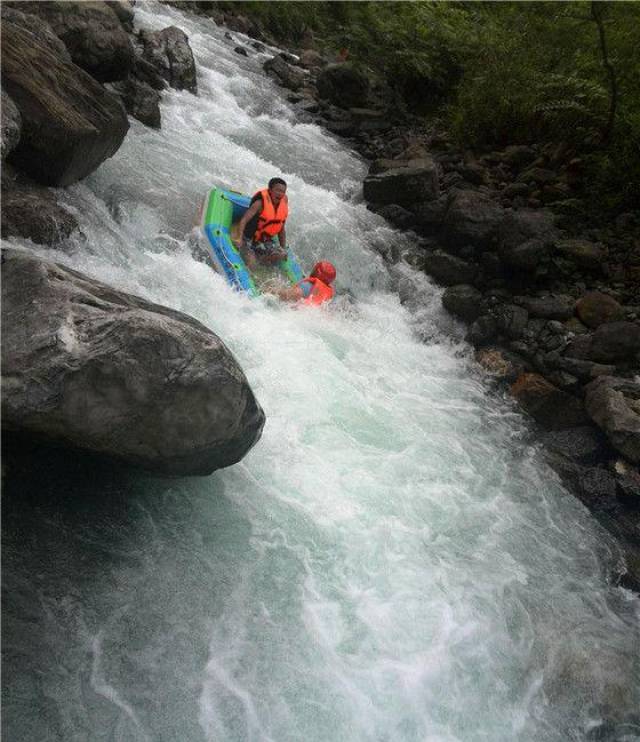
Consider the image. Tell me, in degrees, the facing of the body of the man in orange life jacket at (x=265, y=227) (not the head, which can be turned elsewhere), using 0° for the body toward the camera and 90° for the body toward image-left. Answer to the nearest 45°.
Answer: approximately 315°

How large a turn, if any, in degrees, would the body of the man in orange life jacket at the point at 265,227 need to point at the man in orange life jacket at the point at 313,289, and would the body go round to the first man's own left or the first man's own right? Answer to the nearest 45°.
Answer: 0° — they already face them

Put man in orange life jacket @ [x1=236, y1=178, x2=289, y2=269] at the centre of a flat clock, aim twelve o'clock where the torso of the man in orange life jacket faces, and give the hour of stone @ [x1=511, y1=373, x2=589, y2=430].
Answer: The stone is roughly at 11 o'clock from the man in orange life jacket.

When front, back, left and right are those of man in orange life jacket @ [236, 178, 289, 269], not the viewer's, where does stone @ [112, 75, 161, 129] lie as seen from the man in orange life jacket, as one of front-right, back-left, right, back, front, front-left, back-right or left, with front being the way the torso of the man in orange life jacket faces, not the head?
back

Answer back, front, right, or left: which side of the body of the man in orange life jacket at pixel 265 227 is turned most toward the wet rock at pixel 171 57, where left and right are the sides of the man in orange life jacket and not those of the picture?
back

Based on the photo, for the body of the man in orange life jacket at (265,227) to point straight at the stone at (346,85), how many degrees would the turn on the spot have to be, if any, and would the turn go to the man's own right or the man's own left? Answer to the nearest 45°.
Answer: approximately 135° to the man's own left

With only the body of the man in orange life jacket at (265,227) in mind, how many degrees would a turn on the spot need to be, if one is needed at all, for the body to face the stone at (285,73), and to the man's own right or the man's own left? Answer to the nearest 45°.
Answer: approximately 135° to the man's own left

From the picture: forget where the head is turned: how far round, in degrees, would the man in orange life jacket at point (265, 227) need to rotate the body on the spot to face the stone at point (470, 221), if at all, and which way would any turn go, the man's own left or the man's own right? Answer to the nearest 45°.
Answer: approximately 90° to the man's own left

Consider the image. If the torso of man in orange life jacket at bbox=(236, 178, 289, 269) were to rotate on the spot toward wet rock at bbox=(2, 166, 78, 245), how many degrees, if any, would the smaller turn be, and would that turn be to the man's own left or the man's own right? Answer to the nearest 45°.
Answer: approximately 90° to the man's own right

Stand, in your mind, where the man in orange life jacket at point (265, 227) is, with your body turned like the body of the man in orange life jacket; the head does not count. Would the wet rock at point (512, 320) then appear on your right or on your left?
on your left
